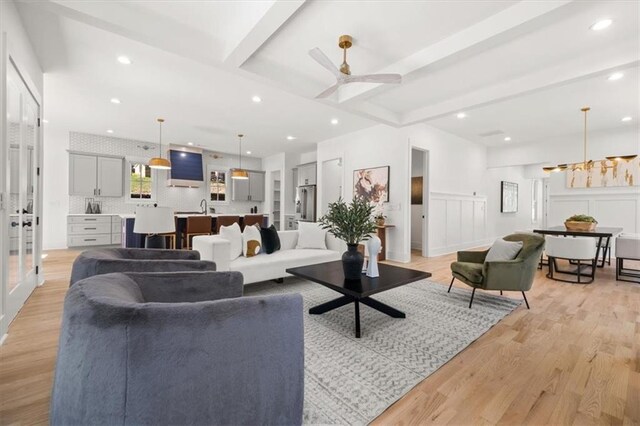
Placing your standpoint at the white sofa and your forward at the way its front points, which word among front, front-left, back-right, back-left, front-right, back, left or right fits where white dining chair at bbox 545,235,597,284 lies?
front-left

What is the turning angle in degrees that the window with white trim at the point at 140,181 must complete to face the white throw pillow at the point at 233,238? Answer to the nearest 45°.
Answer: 0° — it already faces it

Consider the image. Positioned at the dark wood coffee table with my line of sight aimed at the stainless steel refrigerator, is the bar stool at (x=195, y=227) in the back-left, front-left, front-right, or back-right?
front-left

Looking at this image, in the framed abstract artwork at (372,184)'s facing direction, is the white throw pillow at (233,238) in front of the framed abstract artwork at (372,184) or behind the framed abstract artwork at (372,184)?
in front

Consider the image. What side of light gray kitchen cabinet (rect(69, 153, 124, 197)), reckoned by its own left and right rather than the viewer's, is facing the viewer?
front

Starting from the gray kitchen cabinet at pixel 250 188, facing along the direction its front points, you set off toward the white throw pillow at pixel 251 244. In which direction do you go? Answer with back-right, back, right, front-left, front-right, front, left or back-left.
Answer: front

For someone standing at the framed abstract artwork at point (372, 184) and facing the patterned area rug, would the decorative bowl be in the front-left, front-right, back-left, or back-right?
front-left

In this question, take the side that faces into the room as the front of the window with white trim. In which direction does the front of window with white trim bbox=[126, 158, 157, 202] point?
toward the camera

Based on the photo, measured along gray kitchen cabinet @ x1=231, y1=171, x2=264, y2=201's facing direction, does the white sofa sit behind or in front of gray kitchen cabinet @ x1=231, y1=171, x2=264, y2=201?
in front

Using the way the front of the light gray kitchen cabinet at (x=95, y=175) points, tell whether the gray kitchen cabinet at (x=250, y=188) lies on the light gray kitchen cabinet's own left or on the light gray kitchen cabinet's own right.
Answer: on the light gray kitchen cabinet's own left

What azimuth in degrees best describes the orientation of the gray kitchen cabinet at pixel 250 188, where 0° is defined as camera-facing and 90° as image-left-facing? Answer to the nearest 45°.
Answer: approximately 0°

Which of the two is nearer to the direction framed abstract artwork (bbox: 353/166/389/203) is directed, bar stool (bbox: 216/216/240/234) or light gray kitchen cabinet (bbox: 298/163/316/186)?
the bar stool

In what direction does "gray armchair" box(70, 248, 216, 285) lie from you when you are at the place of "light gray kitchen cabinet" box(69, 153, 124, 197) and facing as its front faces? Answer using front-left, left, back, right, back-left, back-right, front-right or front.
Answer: front

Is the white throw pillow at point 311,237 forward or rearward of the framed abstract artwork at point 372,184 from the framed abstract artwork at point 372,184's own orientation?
forward

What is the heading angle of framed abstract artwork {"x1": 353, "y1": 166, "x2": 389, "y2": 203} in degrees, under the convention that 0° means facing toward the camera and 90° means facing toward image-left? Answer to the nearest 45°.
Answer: approximately 45°

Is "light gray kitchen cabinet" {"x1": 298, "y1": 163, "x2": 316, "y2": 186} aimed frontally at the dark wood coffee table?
yes
